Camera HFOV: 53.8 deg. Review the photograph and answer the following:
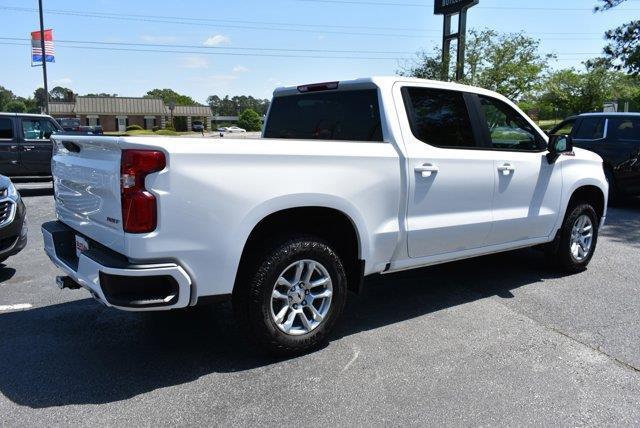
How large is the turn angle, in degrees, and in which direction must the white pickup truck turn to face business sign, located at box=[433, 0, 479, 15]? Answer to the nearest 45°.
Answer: approximately 45° to its left

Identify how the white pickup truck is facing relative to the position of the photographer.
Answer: facing away from the viewer and to the right of the viewer

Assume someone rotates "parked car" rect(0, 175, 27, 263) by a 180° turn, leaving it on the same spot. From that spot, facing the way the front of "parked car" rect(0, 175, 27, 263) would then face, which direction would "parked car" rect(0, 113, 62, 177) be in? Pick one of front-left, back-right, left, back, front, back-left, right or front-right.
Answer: front-right

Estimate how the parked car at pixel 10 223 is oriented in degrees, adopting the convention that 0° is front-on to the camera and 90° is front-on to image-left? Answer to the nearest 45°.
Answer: approximately 315°
